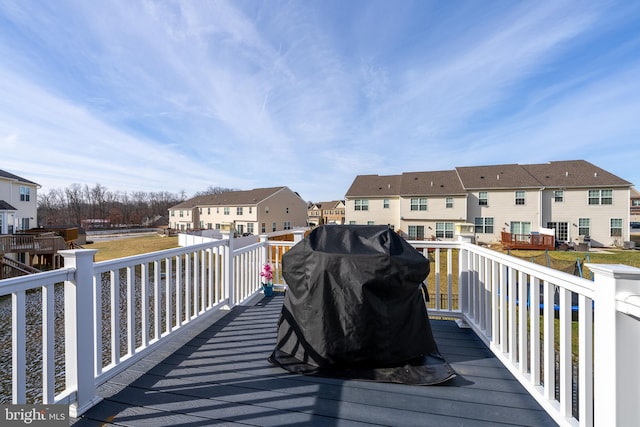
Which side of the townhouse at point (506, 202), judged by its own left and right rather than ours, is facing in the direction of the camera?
back

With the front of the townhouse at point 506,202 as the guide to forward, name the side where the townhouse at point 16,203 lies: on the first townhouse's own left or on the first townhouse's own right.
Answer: on the first townhouse's own left

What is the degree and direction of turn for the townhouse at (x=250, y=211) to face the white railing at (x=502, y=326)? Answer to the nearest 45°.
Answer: approximately 135° to its right

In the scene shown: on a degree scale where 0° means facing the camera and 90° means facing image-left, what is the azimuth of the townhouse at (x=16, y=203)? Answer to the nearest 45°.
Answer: approximately 135°

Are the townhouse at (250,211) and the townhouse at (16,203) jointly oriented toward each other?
no
